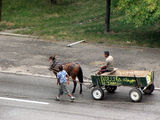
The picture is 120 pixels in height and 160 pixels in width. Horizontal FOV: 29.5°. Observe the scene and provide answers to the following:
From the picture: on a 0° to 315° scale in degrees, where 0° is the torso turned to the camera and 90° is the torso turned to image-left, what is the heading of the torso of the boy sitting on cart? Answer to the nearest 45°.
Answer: approximately 90°

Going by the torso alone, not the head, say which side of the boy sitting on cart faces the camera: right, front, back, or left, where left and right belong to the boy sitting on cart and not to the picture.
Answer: left
